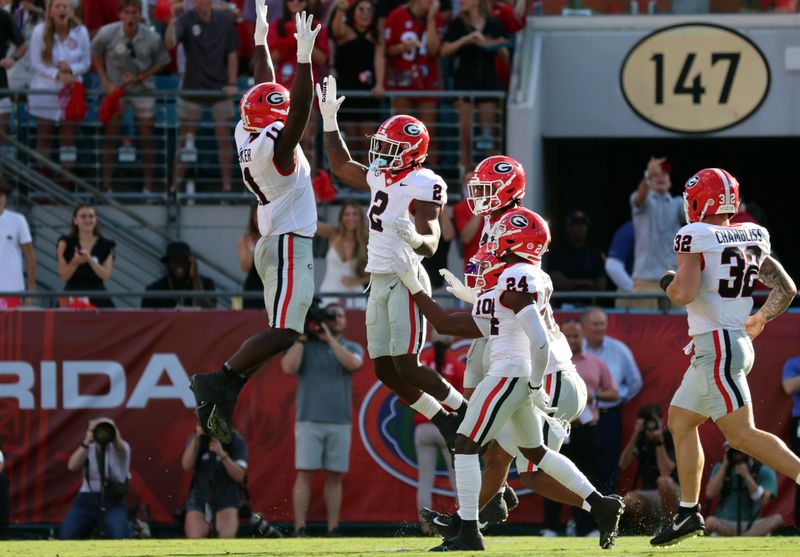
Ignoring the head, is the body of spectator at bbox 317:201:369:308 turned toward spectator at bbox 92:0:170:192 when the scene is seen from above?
no

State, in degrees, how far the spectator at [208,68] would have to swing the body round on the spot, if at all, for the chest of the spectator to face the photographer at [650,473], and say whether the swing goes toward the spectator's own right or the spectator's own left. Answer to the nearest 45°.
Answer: approximately 45° to the spectator's own left

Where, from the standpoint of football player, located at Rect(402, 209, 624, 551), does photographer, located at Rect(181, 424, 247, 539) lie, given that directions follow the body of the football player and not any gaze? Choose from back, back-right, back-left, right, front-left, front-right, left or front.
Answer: front-right

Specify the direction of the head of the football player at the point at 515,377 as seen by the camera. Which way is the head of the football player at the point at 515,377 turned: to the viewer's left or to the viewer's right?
to the viewer's left

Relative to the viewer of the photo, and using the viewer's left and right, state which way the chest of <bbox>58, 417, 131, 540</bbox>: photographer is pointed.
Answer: facing the viewer

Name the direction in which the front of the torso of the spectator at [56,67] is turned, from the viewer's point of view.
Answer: toward the camera

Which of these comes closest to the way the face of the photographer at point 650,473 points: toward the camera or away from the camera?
toward the camera

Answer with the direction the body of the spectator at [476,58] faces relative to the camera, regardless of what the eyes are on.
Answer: toward the camera

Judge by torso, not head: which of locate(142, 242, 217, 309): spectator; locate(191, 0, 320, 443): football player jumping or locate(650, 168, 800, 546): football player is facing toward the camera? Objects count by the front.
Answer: the spectator

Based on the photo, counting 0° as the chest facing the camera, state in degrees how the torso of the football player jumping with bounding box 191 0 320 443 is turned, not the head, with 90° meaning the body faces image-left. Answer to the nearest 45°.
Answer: approximately 225°

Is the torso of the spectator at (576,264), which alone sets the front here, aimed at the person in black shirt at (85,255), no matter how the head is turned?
no

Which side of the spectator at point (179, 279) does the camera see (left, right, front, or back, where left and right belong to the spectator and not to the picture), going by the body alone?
front

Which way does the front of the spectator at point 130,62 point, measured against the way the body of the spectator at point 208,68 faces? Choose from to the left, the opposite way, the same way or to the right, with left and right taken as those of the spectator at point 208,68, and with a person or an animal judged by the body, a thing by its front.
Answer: the same way

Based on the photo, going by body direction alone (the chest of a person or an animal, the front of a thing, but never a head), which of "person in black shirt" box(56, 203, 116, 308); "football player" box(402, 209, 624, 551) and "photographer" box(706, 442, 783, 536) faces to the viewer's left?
the football player

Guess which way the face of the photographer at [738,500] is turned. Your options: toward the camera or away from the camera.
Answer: toward the camera
